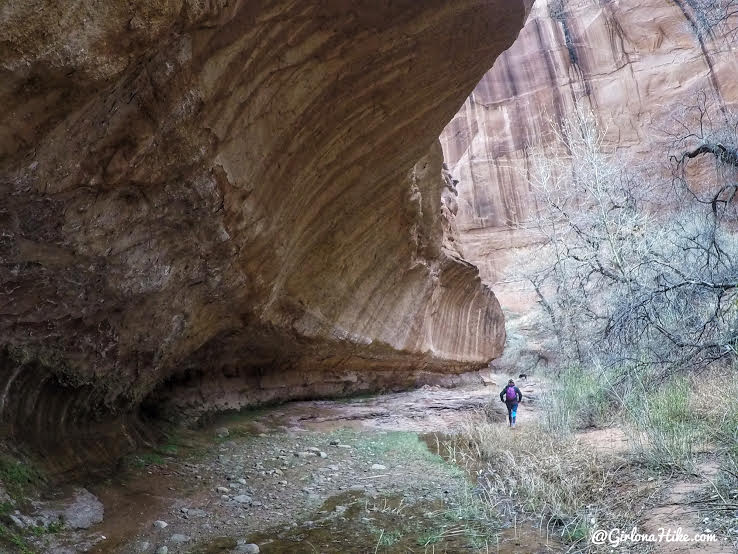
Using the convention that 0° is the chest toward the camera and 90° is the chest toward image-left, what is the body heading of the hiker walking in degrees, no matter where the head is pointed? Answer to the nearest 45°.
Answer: approximately 180°

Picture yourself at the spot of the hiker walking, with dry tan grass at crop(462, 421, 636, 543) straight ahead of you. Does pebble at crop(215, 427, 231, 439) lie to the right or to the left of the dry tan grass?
right

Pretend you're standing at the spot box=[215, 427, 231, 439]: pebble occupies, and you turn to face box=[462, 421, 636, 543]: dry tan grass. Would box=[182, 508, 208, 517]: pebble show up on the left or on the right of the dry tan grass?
right

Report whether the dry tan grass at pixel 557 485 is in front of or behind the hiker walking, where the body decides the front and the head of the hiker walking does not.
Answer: behind

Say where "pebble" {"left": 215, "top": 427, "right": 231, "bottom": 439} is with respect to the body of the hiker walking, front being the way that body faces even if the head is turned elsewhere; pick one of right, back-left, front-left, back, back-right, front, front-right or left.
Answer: back-left

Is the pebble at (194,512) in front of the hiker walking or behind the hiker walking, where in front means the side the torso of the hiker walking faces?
behind
